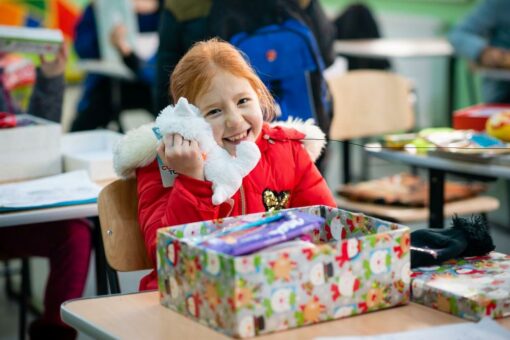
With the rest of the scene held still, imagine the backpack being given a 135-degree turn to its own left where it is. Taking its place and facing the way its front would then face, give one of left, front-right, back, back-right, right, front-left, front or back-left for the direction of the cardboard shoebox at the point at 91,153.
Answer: back-left

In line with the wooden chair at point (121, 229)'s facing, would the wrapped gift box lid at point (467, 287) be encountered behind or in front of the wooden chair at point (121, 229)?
in front

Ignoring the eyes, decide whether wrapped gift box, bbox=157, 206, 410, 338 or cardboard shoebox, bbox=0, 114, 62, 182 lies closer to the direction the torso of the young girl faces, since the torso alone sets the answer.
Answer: the wrapped gift box

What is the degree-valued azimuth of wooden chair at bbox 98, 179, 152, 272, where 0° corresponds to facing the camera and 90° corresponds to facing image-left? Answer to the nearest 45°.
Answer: approximately 315°

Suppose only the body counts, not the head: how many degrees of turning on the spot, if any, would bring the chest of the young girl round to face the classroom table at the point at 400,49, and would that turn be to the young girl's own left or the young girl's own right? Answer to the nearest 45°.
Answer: approximately 180°

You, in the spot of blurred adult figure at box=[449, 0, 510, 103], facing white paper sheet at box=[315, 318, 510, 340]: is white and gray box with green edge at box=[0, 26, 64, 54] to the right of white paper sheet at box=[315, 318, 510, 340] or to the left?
right

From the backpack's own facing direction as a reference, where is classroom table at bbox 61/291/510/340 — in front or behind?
in front

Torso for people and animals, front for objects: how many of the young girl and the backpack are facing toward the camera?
2

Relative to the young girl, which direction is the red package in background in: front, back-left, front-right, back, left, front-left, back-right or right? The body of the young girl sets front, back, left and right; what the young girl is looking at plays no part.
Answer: back-left

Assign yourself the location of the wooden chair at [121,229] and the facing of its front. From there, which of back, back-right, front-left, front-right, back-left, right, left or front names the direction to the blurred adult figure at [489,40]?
left

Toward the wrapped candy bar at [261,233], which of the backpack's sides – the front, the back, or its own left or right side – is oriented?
front

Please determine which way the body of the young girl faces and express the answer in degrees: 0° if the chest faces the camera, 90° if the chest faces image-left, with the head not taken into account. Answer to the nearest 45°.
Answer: approximately 0°
